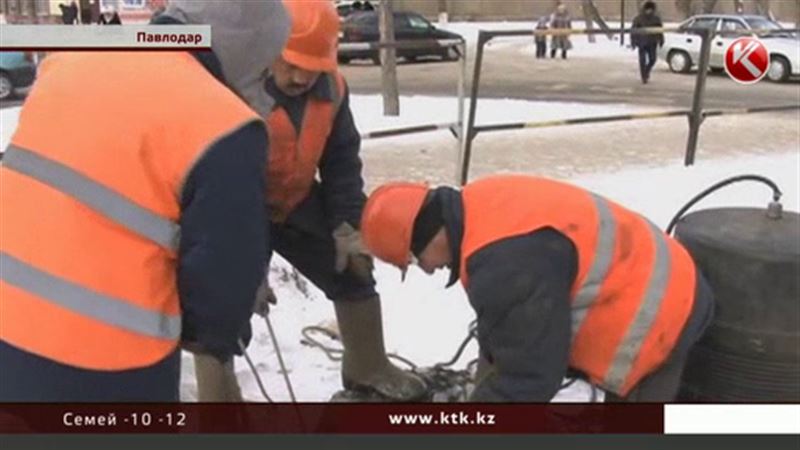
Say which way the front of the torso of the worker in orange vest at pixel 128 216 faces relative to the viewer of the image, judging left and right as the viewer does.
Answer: facing away from the viewer and to the right of the viewer

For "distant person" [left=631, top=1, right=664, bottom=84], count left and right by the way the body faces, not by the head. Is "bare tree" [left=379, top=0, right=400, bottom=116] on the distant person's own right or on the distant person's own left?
on the distant person's own right

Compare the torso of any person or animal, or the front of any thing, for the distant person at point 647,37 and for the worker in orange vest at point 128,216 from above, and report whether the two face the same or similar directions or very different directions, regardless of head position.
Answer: very different directions

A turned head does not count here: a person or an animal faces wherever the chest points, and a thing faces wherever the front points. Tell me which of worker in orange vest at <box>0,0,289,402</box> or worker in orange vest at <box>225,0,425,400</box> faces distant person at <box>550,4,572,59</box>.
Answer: worker in orange vest at <box>0,0,289,402</box>

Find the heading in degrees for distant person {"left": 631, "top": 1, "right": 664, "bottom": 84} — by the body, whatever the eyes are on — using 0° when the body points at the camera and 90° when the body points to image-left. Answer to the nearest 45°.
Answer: approximately 0°

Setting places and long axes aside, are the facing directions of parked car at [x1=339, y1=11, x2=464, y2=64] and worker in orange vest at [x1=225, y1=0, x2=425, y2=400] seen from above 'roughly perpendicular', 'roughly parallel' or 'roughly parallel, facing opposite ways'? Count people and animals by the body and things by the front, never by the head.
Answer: roughly perpendicular

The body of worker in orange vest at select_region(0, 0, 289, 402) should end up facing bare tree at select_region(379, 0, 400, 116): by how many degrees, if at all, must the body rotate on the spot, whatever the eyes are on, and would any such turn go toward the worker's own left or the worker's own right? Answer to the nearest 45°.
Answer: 0° — they already face it
